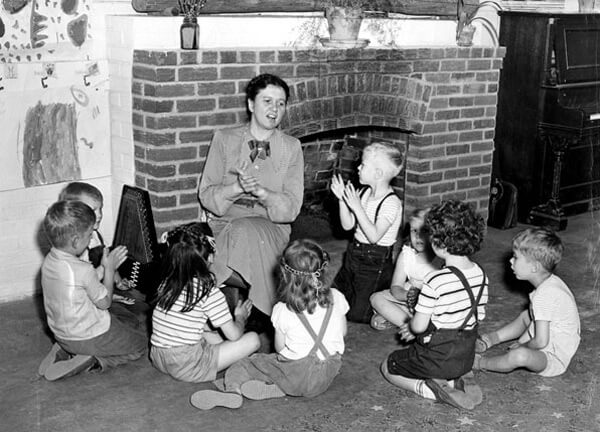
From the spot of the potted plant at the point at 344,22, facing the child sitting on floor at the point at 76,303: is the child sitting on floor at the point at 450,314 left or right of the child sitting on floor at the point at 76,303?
left

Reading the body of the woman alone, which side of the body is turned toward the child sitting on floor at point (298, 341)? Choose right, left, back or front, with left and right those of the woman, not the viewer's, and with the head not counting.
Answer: front

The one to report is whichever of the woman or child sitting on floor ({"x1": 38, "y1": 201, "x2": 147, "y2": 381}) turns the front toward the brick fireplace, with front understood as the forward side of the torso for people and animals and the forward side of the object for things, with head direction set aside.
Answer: the child sitting on floor

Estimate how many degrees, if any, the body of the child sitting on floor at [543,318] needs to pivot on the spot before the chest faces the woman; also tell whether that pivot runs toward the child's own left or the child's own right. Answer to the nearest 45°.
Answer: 0° — they already face them

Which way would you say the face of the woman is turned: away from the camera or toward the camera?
toward the camera

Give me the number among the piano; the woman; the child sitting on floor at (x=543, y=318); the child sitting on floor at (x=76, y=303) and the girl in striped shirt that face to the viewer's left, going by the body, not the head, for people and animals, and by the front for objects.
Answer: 1

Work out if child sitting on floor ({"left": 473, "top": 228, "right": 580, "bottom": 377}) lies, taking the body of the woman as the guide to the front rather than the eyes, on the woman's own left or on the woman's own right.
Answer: on the woman's own left

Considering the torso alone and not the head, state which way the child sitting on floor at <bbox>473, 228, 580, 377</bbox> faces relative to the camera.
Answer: to the viewer's left

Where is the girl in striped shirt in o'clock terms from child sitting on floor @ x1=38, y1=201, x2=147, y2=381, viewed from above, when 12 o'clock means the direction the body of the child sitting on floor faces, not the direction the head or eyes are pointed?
The girl in striped shirt is roughly at 2 o'clock from the child sitting on floor.

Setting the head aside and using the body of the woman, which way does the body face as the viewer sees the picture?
toward the camera

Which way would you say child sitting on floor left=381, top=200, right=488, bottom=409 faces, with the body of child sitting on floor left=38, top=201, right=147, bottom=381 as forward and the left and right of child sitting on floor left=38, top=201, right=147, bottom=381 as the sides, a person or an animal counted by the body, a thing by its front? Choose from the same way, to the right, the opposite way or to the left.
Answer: to the left

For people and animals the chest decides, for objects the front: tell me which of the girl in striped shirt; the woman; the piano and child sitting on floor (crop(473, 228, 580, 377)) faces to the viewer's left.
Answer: the child sitting on floor

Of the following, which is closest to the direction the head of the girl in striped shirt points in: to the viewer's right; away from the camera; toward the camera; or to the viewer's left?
away from the camera

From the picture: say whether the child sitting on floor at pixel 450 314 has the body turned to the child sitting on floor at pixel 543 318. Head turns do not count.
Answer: no

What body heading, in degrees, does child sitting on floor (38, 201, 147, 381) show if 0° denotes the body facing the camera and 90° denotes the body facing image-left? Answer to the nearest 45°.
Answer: approximately 225°

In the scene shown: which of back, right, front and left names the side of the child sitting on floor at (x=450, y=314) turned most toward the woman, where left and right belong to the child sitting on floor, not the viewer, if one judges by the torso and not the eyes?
front

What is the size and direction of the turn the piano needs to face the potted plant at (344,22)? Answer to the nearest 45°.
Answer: approximately 90° to its right

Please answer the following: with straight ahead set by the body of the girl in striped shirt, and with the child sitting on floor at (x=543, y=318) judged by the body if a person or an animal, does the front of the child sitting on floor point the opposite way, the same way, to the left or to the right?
to the left

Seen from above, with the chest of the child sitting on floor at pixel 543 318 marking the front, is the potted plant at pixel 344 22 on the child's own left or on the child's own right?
on the child's own right

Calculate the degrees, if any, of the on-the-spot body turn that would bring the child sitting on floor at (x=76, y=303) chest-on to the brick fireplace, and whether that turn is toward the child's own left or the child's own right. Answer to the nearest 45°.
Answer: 0° — they already face it
